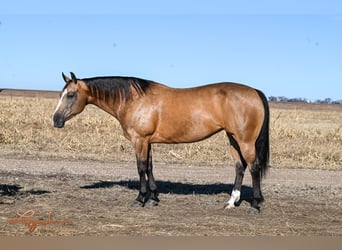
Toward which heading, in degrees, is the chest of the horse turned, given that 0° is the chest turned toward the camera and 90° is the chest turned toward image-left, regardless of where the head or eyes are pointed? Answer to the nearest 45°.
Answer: approximately 90°
